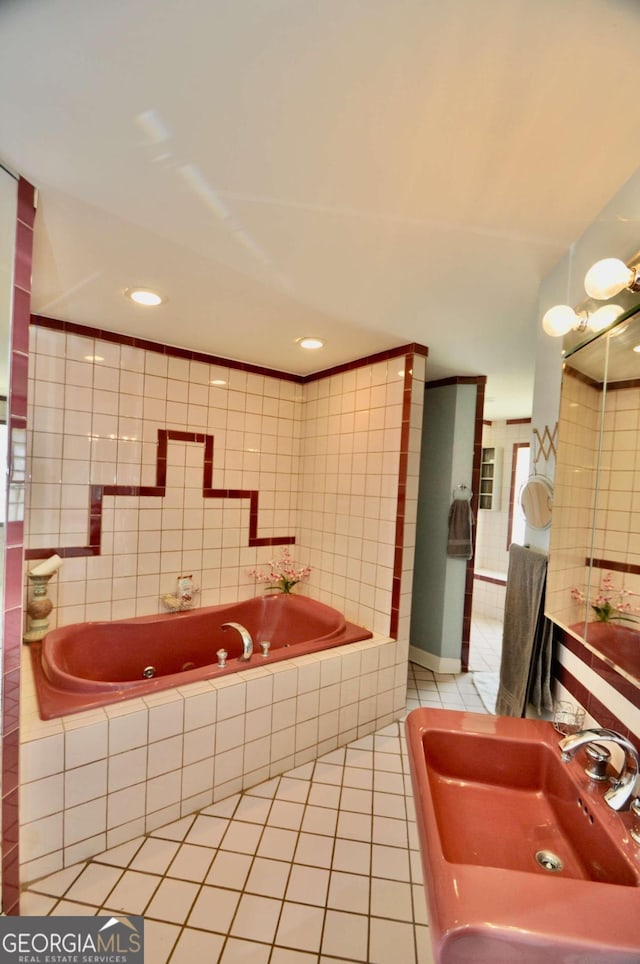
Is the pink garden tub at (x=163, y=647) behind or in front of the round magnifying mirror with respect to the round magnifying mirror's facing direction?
in front

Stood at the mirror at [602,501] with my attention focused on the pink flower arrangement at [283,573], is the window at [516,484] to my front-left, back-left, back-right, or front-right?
front-right

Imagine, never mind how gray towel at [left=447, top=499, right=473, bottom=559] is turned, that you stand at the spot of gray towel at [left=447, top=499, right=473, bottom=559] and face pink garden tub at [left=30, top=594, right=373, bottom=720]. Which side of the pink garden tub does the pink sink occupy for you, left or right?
left

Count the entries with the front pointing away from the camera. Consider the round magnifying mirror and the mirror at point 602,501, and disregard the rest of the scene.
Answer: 0

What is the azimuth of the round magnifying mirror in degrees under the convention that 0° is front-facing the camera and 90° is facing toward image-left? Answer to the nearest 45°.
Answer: approximately 45°

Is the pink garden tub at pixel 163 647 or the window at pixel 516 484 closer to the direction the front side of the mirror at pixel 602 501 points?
the pink garden tub

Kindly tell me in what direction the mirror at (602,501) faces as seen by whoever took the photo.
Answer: facing the viewer and to the left of the viewer

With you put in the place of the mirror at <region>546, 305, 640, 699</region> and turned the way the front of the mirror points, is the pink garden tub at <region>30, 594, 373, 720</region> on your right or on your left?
on your right

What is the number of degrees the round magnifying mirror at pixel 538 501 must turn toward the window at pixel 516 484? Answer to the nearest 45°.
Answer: approximately 135° to its right
